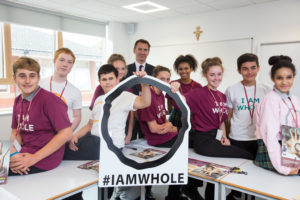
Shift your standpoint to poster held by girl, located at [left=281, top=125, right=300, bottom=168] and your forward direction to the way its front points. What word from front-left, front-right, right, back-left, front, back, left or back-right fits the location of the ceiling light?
right

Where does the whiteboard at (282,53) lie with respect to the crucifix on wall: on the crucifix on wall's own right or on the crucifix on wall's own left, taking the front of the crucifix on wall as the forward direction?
on the crucifix on wall's own left

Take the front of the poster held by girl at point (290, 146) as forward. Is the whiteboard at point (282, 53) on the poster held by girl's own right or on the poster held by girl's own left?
on the poster held by girl's own right

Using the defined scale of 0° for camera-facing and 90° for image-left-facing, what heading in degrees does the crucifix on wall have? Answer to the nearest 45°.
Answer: approximately 0°

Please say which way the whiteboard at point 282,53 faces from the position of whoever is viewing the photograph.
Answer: facing the viewer and to the left of the viewer

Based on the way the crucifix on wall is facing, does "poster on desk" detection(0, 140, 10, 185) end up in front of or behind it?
in front

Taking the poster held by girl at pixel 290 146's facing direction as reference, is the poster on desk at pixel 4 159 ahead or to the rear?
ahead

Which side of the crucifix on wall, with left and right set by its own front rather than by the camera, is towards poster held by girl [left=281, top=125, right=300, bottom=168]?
front

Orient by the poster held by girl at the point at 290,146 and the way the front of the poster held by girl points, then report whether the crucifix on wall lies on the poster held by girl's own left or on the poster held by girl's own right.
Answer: on the poster held by girl's own right

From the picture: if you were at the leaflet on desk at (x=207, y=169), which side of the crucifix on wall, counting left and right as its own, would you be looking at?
front
